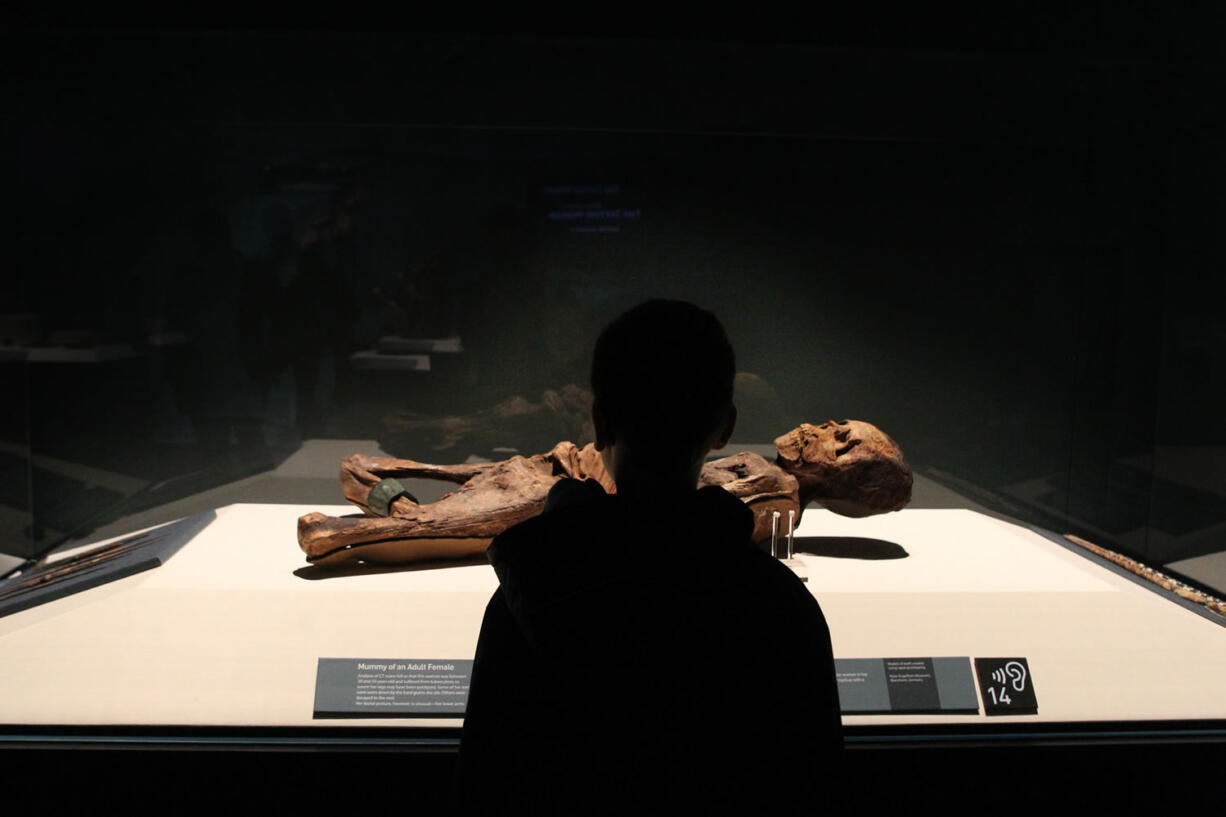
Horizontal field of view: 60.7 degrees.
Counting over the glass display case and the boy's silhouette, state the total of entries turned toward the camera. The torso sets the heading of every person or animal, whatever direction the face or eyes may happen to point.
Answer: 1

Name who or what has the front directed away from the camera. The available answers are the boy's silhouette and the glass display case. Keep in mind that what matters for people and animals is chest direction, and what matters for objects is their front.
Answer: the boy's silhouette

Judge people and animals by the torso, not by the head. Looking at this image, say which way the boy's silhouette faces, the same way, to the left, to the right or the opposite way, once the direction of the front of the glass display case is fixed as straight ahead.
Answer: the opposite way

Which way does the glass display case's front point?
toward the camera

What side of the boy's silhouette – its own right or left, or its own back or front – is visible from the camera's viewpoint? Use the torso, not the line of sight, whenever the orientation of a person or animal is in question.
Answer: back

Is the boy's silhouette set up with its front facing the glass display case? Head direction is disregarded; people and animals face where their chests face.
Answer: yes

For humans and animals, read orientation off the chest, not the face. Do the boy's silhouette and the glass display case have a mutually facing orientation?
yes

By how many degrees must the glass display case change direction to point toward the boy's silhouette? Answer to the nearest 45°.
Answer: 0° — it already faces it
